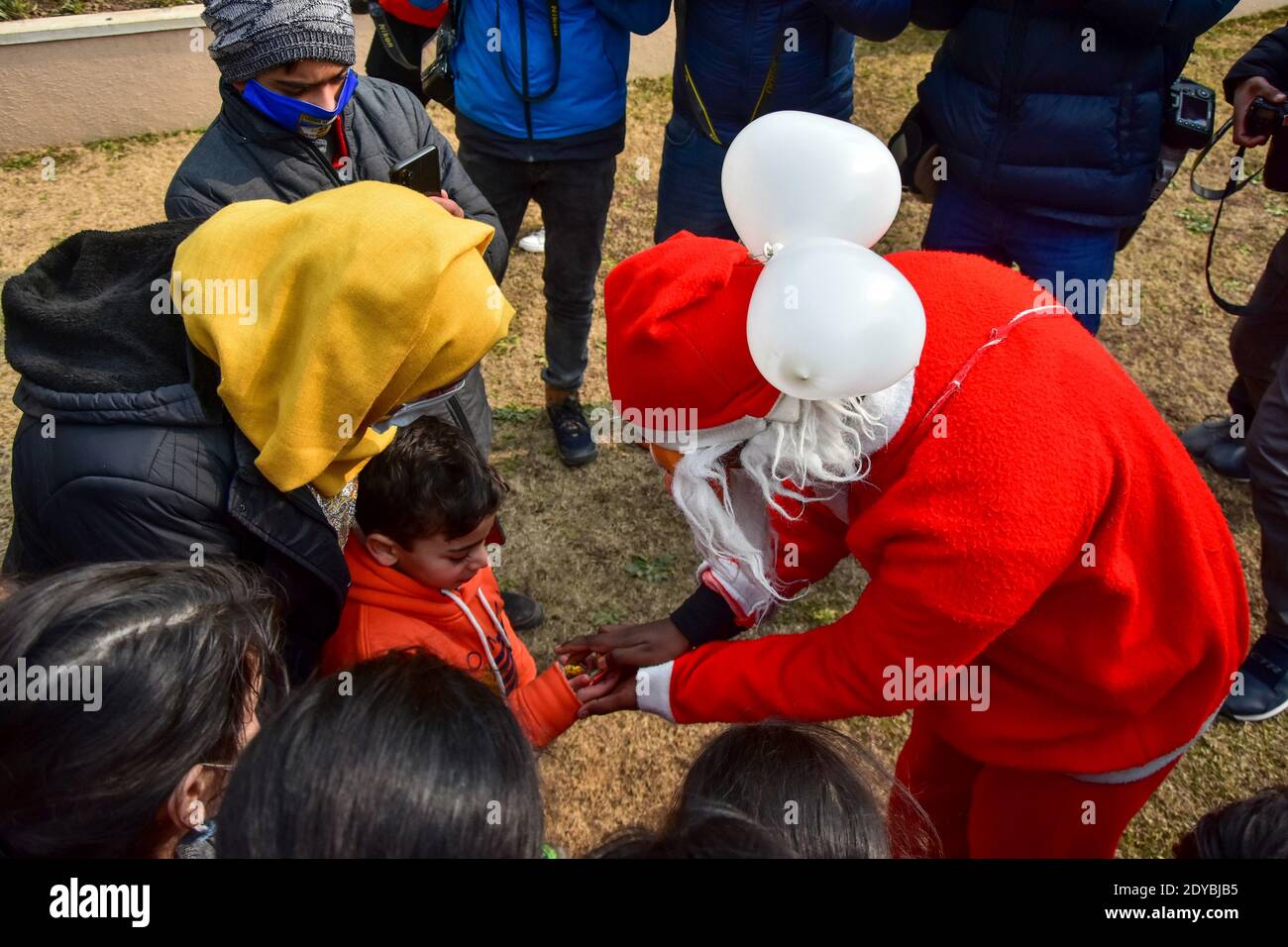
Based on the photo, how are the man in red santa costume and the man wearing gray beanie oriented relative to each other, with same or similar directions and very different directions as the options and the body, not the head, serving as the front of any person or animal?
very different directions

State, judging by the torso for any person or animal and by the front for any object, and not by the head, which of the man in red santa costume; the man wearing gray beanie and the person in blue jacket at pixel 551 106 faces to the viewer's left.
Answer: the man in red santa costume

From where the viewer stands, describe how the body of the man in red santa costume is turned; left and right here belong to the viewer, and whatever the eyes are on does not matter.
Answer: facing to the left of the viewer

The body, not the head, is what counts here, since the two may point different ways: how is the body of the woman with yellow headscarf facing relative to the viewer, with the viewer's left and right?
facing to the right of the viewer

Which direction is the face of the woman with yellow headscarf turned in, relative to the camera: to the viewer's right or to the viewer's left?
to the viewer's right

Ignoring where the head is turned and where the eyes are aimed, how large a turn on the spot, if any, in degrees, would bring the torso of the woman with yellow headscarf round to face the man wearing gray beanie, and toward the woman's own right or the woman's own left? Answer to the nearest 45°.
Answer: approximately 90° to the woman's own left

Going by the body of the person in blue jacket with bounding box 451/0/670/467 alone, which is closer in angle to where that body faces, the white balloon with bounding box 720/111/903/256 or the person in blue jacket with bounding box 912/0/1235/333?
the white balloon
